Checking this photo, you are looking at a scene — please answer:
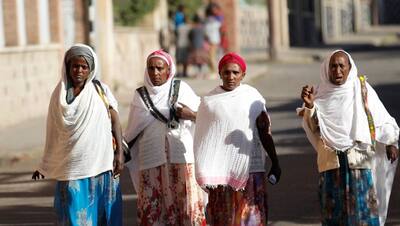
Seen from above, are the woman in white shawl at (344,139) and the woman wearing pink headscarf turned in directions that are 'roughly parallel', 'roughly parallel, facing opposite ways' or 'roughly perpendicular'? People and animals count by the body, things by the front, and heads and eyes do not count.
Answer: roughly parallel

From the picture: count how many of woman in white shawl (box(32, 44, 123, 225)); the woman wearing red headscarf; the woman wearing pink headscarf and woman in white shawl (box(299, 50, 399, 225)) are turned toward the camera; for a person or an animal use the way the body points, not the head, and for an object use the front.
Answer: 4

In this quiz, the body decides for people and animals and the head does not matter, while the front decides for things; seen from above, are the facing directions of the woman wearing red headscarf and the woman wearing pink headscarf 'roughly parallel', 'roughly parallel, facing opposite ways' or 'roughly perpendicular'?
roughly parallel

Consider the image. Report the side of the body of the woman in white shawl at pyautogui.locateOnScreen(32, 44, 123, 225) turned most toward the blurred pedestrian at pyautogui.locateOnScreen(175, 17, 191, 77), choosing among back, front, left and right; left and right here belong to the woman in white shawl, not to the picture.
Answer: back

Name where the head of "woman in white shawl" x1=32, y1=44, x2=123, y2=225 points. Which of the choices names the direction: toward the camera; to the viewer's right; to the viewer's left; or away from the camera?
toward the camera

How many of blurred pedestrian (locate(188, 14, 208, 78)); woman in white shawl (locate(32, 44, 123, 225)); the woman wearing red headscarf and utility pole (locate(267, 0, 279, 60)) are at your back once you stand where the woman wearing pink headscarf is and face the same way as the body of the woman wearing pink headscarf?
2

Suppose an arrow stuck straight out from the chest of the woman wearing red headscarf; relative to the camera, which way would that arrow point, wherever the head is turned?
toward the camera

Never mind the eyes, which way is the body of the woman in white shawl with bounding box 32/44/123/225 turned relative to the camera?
toward the camera

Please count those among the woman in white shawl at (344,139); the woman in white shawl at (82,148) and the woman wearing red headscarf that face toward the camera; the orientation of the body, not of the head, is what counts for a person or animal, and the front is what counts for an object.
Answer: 3

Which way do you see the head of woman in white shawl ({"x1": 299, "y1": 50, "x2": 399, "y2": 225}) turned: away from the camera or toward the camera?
toward the camera

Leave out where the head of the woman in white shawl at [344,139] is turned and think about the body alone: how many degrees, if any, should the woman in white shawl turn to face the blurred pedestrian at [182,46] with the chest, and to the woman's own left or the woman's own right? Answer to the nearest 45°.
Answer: approximately 180°

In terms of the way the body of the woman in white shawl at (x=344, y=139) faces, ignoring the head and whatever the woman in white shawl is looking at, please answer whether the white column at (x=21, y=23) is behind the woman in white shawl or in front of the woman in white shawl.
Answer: behind

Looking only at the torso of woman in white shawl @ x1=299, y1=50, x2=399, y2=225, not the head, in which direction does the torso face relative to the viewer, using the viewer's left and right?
facing the viewer
